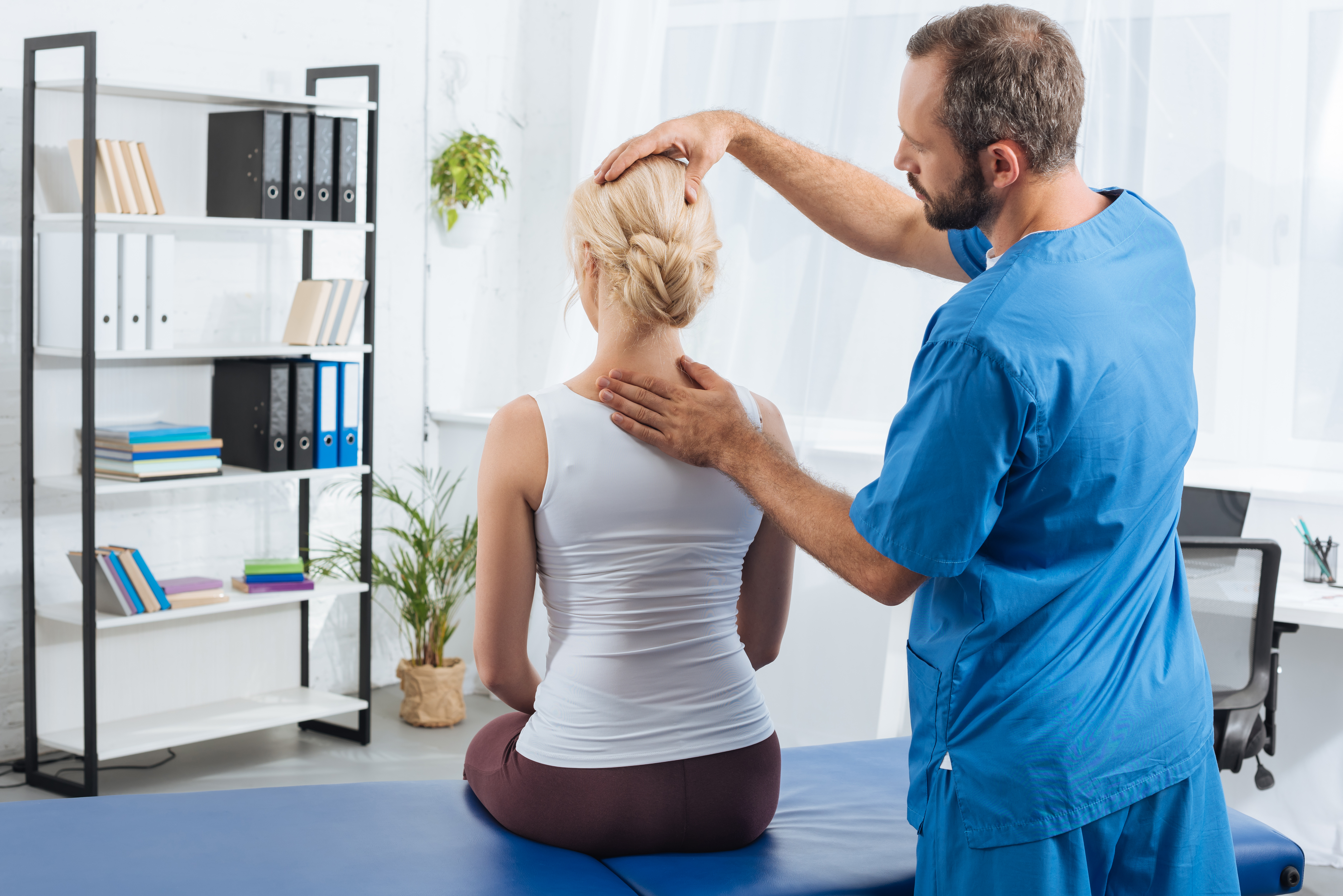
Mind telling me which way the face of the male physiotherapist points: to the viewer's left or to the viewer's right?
to the viewer's left

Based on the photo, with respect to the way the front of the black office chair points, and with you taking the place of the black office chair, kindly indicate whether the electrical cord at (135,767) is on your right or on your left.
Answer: on your left

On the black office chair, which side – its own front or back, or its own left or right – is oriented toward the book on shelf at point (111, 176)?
left

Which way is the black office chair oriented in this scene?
away from the camera

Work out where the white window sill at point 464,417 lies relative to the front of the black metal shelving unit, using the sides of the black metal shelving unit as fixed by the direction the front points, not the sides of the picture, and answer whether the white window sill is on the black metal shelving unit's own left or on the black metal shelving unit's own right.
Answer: on the black metal shelving unit's own left

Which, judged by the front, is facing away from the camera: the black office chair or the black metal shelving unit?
the black office chair

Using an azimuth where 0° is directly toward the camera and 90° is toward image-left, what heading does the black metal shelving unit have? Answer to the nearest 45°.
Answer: approximately 315°

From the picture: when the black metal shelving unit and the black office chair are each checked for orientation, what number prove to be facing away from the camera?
1

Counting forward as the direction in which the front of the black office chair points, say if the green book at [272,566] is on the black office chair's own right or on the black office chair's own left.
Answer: on the black office chair's own left

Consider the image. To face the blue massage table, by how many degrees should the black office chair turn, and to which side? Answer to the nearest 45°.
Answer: approximately 135° to its left

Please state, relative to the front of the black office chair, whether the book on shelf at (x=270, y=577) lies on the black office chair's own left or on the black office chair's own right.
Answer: on the black office chair's own left

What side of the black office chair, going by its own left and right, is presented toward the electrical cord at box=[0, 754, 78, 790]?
left
